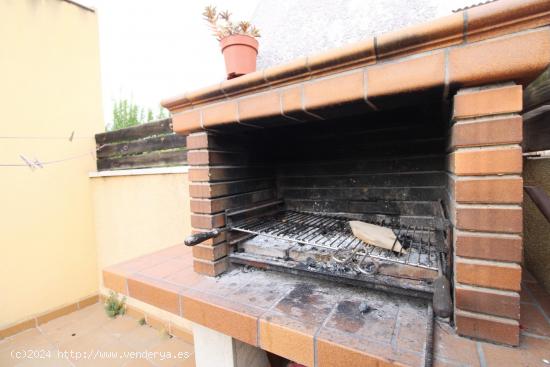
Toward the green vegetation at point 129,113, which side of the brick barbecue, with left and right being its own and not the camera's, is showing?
right

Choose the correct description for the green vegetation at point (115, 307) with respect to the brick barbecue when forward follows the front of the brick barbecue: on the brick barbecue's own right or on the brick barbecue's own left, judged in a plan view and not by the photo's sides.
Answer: on the brick barbecue's own right

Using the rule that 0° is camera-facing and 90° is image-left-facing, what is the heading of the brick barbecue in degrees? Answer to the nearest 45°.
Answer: approximately 45°
